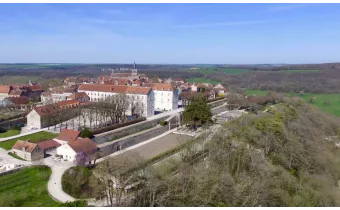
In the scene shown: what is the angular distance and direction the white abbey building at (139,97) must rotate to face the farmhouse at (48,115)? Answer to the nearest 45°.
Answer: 0° — it already faces it

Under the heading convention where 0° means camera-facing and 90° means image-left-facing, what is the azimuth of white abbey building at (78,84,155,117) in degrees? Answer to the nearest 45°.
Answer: approximately 45°

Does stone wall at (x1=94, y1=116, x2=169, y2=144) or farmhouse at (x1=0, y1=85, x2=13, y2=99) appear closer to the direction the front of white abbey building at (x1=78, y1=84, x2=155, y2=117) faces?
the stone wall

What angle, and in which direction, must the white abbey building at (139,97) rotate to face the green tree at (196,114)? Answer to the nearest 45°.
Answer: approximately 90° to its left

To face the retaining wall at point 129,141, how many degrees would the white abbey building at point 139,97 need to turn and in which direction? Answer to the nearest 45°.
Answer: approximately 45° to its left

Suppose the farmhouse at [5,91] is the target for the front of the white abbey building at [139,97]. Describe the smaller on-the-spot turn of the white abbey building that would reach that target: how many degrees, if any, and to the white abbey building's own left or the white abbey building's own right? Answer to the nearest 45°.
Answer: approximately 90° to the white abbey building's own right
